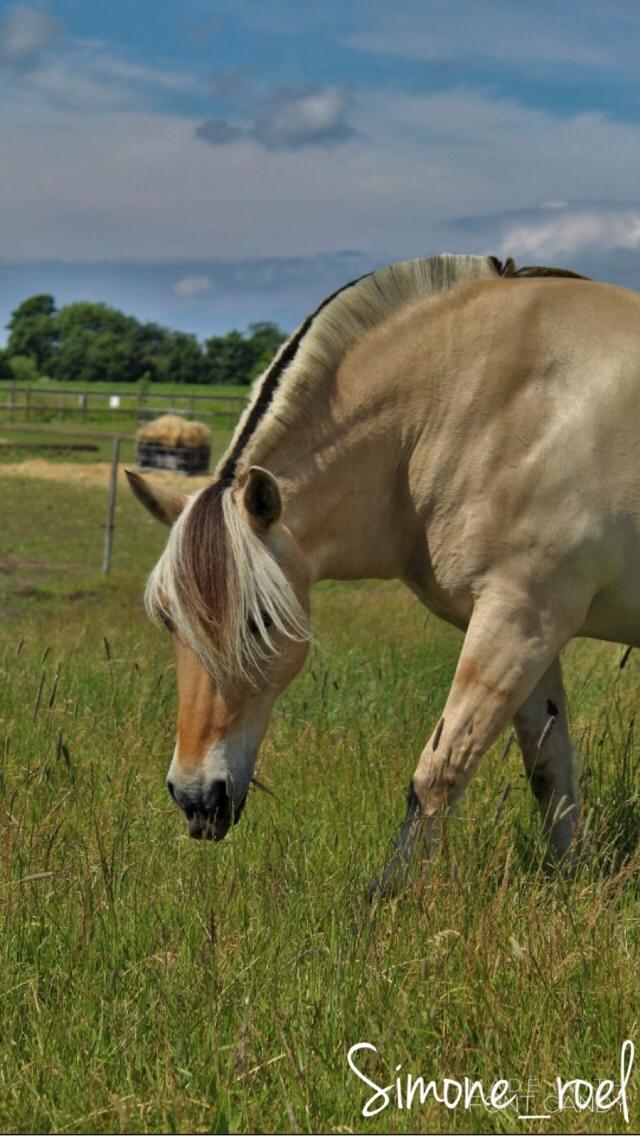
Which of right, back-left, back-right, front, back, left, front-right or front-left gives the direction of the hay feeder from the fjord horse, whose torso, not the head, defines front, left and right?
right

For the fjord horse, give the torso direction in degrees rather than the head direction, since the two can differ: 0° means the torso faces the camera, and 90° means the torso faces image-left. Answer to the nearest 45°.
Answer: approximately 90°

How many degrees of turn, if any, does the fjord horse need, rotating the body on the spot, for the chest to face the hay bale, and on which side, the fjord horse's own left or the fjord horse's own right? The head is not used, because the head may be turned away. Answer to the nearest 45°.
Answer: approximately 90° to the fjord horse's own right
